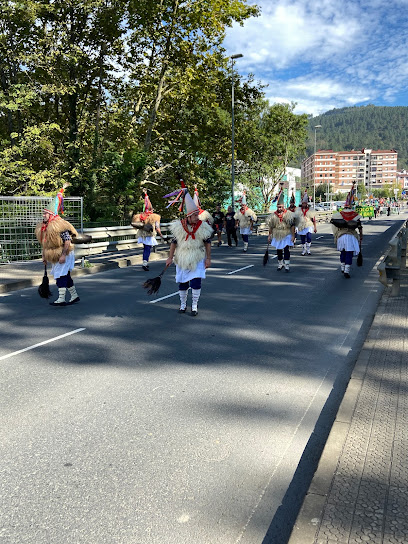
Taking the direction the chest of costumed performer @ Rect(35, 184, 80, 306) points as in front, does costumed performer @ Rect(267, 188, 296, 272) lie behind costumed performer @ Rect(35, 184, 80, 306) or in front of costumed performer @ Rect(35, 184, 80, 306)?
behind

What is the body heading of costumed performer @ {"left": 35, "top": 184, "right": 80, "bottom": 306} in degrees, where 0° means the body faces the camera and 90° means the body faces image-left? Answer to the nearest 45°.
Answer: approximately 45°

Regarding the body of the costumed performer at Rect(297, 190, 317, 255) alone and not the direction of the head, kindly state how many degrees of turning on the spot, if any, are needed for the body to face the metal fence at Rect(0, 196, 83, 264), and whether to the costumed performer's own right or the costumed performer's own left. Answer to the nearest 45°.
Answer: approximately 45° to the costumed performer's own right

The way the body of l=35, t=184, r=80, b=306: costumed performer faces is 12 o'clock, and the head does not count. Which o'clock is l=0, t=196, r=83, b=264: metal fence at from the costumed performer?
The metal fence is roughly at 4 o'clock from the costumed performer.

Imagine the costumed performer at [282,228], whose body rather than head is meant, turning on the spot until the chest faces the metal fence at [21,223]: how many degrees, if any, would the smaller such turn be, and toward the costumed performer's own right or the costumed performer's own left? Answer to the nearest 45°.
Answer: approximately 90° to the costumed performer's own right

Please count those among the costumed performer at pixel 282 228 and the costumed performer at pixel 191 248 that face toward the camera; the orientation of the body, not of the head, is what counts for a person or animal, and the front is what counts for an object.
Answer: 2
